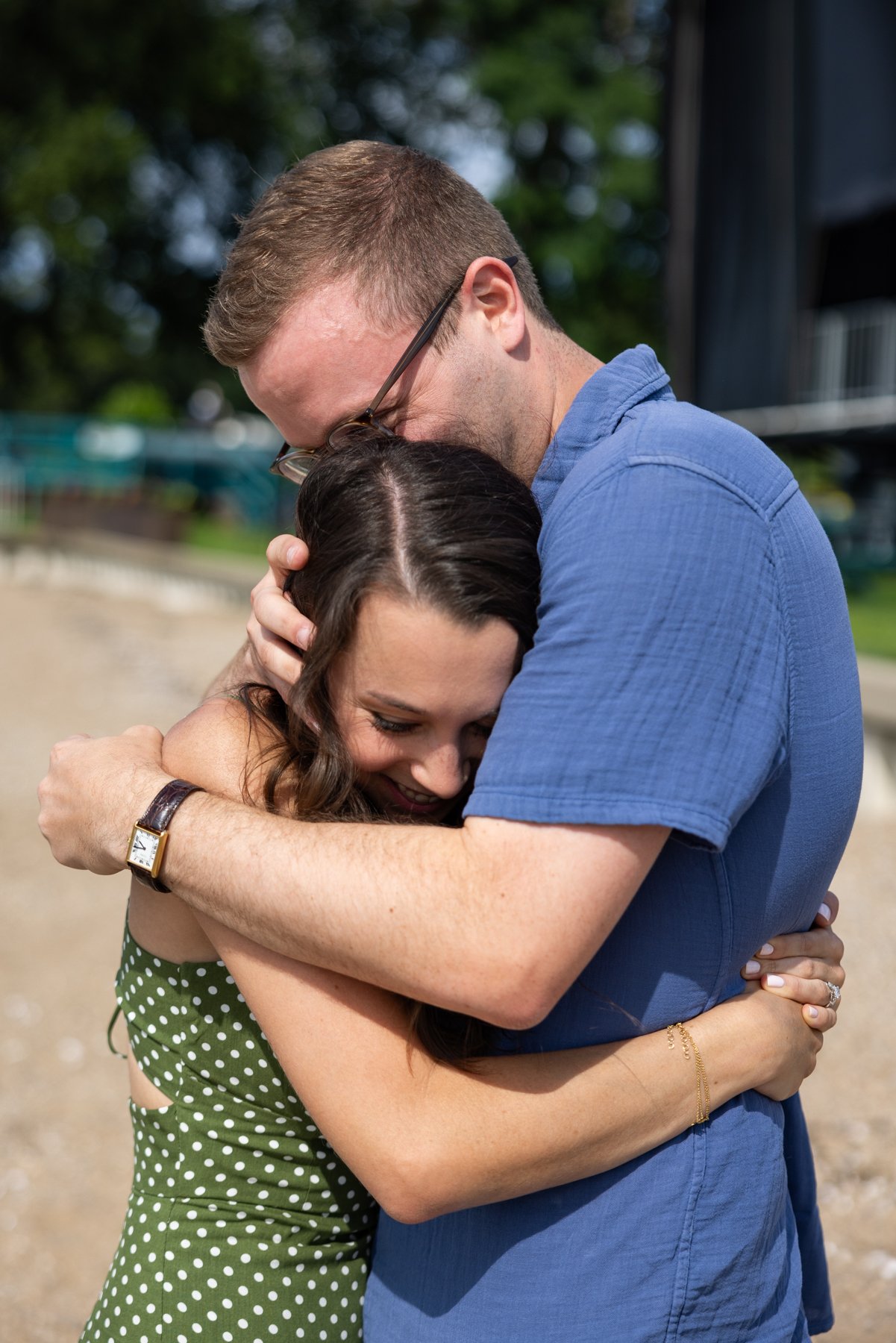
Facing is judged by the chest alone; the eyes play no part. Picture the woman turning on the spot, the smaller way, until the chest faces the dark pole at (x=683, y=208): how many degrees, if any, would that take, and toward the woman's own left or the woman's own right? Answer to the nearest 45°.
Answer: approximately 90° to the woman's own left

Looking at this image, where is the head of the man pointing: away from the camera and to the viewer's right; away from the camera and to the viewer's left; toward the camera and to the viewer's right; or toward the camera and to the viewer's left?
toward the camera and to the viewer's left

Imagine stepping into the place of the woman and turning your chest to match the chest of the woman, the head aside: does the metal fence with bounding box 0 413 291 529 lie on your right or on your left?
on your left

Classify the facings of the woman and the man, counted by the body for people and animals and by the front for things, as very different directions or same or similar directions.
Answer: very different directions

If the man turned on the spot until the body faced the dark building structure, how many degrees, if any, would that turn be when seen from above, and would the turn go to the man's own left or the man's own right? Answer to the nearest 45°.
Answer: approximately 90° to the man's own right

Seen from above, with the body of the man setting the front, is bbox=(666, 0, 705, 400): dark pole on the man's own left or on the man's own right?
on the man's own right

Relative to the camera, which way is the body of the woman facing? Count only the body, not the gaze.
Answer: to the viewer's right

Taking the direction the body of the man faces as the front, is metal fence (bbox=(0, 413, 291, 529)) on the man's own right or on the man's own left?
on the man's own right

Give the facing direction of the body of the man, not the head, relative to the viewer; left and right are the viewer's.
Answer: facing to the left of the viewer

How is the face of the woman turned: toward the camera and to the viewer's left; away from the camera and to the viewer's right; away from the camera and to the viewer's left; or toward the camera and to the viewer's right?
toward the camera and to the viewer's right
